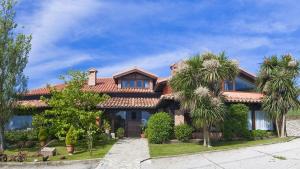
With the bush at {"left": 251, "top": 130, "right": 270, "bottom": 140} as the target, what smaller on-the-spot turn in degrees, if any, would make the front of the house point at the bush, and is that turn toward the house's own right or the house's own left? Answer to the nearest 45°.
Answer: approximately 45° to the house's own left

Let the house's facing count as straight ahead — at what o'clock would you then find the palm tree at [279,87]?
The palm tree is roughly at 10 o'clock from the house.

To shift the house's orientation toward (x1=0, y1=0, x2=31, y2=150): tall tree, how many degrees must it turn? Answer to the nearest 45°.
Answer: approximately 45° to its right

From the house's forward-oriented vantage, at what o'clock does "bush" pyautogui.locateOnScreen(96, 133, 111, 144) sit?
The bush is roughly at 1 o'clock from the house.

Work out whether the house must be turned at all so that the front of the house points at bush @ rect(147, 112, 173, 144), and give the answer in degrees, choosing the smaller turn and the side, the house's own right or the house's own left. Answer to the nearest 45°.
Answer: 0° — it already faces it

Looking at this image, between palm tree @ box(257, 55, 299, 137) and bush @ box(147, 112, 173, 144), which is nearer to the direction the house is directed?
the bush

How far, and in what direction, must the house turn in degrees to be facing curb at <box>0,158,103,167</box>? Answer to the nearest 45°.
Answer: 0° — it already faces it

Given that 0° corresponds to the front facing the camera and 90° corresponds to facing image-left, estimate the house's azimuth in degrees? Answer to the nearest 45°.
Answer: approximately 0°

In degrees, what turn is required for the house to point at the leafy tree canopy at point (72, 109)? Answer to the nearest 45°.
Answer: approximately 45° to its right

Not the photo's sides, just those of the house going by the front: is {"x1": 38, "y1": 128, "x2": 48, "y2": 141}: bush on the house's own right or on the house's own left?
on the house's own right

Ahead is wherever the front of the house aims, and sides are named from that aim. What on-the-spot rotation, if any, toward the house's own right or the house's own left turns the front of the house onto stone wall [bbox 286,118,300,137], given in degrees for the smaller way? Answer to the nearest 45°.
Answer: approximately 135° to the house's own left

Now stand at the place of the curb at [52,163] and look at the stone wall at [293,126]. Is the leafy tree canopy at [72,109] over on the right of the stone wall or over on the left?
left
